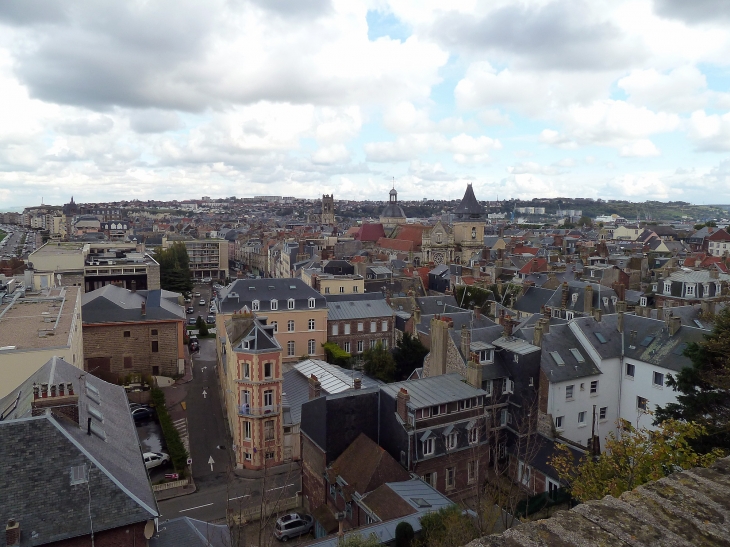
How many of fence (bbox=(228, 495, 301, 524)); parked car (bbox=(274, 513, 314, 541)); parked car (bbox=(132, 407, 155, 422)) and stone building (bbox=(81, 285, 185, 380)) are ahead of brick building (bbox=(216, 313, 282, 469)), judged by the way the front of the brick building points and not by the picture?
2

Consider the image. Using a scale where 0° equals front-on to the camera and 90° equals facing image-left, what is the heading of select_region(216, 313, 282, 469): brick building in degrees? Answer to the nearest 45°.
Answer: approximately 0°

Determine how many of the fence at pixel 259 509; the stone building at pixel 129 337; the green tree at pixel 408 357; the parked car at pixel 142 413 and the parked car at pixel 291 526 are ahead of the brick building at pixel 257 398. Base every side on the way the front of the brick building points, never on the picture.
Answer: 2

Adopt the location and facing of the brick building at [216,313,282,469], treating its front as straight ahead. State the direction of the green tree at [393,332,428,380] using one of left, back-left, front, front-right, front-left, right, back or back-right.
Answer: back-left

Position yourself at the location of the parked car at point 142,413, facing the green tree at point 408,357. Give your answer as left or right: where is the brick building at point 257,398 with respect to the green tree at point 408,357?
right

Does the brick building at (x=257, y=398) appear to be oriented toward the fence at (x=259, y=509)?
yes

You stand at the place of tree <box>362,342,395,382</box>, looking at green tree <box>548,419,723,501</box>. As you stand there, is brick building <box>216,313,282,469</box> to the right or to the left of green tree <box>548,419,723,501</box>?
right

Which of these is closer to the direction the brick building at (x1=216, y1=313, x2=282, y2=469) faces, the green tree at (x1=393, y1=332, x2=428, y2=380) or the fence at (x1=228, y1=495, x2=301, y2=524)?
the fence

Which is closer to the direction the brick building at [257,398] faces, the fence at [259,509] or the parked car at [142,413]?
the fence

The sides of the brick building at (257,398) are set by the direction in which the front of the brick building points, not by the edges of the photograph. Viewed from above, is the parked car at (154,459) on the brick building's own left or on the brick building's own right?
on the brick building's own right

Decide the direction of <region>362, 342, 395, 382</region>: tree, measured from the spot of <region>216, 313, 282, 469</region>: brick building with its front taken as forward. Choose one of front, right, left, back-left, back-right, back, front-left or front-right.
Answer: back-left

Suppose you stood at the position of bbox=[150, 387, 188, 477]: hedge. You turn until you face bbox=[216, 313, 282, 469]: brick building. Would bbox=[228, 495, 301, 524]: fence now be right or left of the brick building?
right
